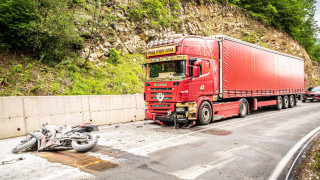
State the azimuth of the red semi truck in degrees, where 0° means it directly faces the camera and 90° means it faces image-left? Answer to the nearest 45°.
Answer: approximately 45°

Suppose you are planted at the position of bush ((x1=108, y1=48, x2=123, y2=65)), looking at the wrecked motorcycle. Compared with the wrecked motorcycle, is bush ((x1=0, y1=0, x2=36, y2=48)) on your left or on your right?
right

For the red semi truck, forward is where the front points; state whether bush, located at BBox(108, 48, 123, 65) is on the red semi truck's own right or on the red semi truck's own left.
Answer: on the red semi truck's own right

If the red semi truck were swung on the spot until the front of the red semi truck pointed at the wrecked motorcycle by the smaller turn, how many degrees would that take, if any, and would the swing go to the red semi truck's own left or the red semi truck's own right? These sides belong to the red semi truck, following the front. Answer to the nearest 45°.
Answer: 0° — it already faces it

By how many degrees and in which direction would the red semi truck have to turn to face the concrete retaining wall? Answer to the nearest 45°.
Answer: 0° — it already faces it

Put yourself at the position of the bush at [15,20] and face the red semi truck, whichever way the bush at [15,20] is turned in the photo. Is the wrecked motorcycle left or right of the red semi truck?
right
